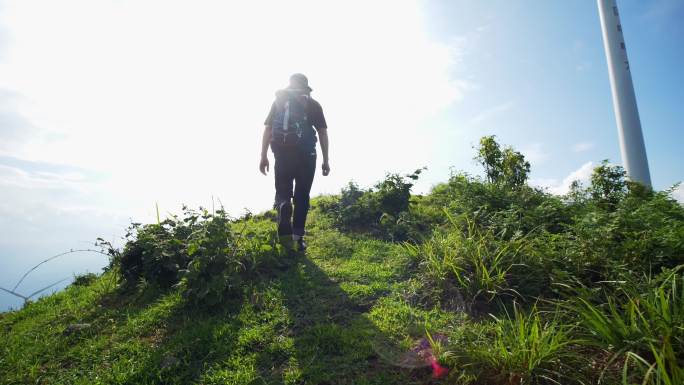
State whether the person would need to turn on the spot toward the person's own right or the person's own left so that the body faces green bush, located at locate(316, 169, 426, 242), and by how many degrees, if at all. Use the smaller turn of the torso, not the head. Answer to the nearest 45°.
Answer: approximately 45° to the person's own right

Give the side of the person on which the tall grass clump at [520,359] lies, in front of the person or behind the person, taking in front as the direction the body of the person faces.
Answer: behind

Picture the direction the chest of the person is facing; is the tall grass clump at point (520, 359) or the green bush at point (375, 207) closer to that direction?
the green bush

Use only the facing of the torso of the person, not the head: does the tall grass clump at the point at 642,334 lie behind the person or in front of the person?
behind

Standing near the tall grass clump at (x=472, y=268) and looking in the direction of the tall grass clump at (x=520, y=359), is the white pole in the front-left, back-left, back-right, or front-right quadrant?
back-left

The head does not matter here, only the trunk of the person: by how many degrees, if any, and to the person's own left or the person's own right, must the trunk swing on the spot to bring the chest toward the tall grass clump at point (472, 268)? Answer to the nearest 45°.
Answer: approximately 135° to the person's own right

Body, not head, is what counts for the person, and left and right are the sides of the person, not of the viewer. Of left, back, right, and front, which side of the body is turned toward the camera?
back
